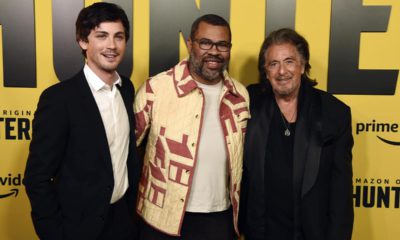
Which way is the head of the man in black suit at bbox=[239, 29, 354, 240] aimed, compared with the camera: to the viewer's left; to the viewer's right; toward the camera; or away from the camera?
toward the camera

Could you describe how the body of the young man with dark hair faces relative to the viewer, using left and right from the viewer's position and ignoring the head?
facing the viewer and to the right of the viewer

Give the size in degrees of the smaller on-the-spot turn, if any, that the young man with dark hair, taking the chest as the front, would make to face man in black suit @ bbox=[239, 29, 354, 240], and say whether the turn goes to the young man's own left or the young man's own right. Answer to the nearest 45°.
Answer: approximately 45° to the young man's own left
